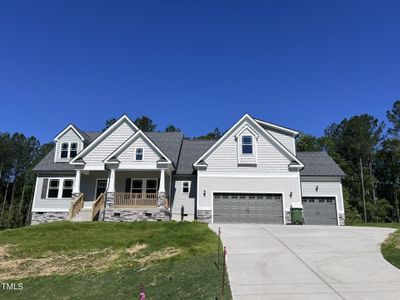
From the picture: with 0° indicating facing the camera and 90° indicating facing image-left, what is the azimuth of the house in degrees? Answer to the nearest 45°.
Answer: approximately 0°
